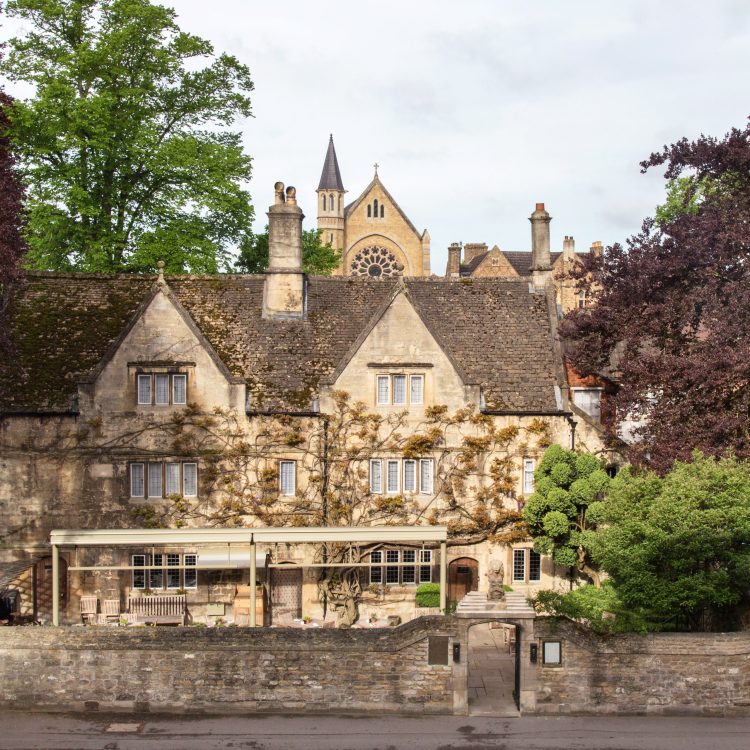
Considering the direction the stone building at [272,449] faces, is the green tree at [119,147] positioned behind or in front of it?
behind

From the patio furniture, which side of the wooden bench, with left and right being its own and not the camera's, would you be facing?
right

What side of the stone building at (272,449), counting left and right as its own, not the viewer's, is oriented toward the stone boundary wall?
front

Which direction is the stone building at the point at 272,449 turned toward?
toward the camera

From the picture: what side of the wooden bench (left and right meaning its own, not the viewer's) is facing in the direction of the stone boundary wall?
front

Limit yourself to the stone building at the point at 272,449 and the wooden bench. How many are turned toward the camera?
2
